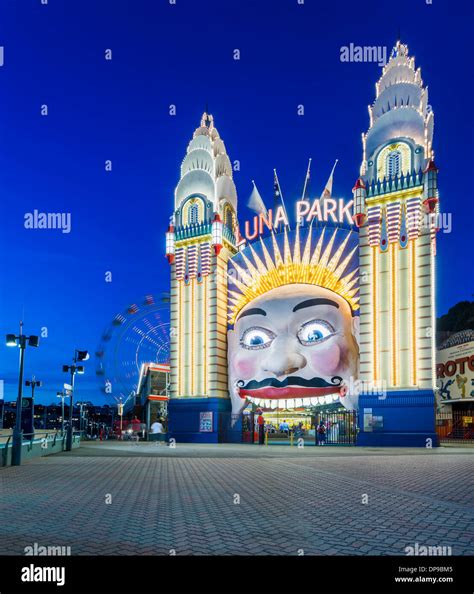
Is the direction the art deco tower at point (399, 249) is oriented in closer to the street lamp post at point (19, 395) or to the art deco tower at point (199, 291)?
the street lamp post

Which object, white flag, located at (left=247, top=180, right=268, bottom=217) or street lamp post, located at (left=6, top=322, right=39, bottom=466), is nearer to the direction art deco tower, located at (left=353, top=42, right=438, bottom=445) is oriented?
the street lamp post

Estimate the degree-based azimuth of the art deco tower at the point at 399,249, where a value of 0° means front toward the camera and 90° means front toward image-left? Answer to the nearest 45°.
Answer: approximately 0°
